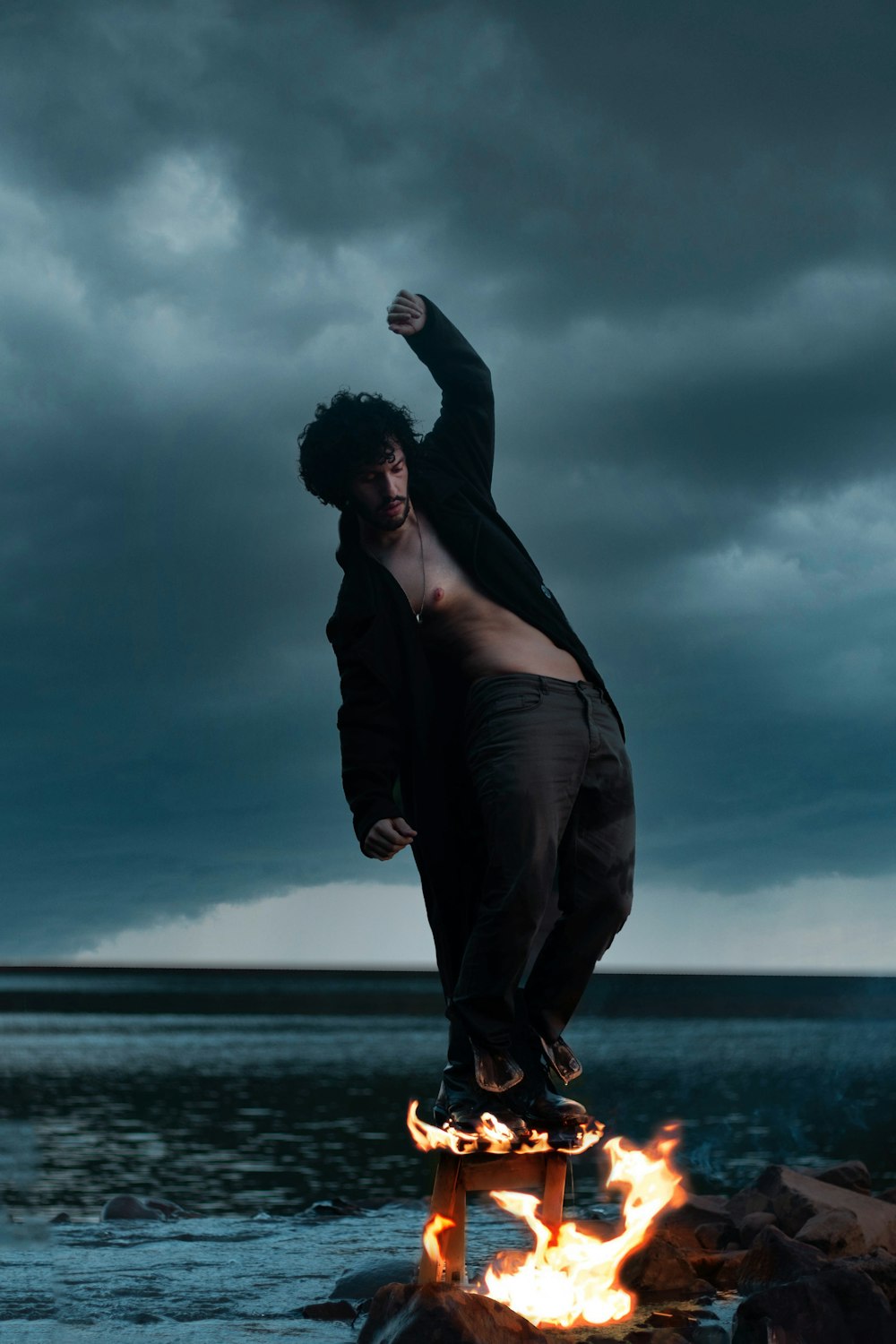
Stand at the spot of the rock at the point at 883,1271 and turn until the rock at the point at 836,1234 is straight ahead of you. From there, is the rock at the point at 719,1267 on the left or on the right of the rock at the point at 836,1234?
left

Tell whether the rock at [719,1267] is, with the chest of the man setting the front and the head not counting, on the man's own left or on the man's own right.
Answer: on the man's own left

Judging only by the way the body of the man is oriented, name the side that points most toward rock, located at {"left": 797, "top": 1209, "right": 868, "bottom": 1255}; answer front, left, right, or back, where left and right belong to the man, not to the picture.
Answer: left

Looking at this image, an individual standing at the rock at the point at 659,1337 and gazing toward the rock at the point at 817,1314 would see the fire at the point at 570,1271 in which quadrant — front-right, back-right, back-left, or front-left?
back-left

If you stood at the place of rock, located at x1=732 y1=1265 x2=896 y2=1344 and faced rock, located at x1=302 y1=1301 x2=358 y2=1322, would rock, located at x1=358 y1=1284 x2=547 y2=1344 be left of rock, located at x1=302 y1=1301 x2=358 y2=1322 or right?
left

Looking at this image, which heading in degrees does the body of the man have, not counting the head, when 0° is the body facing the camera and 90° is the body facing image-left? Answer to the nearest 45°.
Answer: approximately 315°

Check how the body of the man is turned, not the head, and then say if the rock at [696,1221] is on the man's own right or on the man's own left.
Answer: on the man's own left

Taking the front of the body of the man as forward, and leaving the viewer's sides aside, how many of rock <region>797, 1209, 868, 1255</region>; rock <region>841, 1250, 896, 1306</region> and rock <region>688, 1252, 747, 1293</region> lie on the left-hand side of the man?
3
